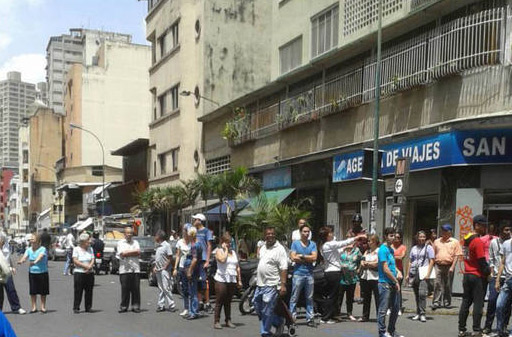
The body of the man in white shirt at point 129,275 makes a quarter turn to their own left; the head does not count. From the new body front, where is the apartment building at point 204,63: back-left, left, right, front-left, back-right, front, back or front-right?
left

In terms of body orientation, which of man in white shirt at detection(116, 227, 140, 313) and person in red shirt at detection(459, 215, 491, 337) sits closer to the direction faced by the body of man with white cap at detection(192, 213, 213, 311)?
the man in white shirt

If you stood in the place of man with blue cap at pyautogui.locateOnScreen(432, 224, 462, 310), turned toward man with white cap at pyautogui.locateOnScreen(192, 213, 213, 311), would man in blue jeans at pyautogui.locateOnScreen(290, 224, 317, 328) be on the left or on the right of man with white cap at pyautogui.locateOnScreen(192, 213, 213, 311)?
left

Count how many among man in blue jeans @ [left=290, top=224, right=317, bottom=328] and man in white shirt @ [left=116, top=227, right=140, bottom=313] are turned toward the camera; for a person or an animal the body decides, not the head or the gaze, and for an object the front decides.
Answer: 2

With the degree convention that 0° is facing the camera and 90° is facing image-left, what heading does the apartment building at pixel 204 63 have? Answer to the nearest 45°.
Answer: approximately 45°

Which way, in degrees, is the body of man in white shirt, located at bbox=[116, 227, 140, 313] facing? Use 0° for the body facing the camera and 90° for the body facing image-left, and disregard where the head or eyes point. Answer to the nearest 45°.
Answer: approximately 0°

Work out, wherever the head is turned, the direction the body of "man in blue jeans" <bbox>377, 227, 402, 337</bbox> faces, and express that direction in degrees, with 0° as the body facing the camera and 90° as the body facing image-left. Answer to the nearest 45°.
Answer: approximately 315°

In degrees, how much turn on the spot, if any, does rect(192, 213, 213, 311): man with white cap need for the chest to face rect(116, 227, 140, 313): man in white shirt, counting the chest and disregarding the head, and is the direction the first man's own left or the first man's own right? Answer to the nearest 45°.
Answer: approximately 45° to the first man's own right
